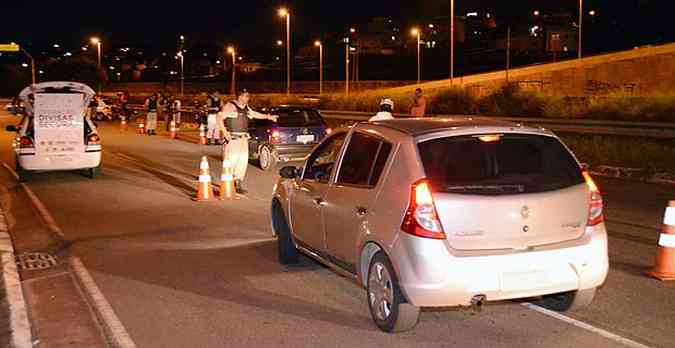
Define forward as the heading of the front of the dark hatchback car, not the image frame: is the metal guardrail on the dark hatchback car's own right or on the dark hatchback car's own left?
on the dark hatchback car's own right

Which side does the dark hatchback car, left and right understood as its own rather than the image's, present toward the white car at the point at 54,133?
left

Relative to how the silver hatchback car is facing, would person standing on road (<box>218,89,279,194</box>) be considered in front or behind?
in front

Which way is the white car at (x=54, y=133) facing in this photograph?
away from the camera

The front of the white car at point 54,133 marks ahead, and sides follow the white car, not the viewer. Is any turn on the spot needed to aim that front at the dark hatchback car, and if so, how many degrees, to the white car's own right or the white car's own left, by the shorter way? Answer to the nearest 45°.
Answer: approximately 90° to the white car's own right

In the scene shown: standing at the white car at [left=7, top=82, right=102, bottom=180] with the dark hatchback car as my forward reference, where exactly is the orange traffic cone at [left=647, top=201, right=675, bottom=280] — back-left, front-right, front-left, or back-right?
front-right

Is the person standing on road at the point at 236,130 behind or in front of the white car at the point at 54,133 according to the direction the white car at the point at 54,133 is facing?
behind

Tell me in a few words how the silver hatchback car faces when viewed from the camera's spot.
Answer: facing away from the viewer and to the left of the viewer

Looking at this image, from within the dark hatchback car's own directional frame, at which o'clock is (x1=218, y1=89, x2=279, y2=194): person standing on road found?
The person standing on road is roughly at 8 o'clock from the dark hatchback car.

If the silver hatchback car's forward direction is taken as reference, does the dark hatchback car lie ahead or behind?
ahead

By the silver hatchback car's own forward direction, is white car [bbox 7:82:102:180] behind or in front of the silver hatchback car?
in front

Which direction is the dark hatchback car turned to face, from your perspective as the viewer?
facing away from the viewer and to the left of the viewer

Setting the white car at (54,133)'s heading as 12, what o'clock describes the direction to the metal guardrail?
The metal guardrail is roughly at 3 o'clock from the white car.

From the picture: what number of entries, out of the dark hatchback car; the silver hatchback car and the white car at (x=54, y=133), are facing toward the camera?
0

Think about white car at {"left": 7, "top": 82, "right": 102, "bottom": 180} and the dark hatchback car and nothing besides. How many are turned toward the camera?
0

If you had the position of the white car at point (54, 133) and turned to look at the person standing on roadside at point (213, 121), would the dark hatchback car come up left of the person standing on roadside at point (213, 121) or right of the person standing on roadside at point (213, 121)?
right
